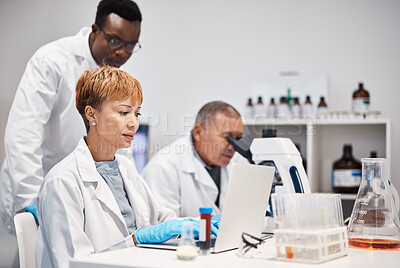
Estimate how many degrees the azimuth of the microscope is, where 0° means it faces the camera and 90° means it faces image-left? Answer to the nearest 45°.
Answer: approximately 90°

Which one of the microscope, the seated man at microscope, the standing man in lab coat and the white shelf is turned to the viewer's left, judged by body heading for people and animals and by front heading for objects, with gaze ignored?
the microscope

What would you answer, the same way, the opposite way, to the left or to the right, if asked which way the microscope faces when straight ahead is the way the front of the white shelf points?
to the right

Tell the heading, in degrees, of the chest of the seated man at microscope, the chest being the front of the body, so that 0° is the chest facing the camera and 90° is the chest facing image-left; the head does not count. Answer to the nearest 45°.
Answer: approximately 315°

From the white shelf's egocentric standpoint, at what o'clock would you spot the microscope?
The microscope is roughly at 12 o'clock from the white shelf.

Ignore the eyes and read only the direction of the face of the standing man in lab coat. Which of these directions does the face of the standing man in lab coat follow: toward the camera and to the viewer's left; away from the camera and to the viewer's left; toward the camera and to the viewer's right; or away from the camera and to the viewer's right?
toward the camera and to the viewer's right

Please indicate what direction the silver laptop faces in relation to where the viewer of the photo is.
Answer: facing away from the viewer and to the left of the viewer

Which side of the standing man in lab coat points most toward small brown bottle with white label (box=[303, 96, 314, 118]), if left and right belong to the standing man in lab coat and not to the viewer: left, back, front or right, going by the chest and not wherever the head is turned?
left
